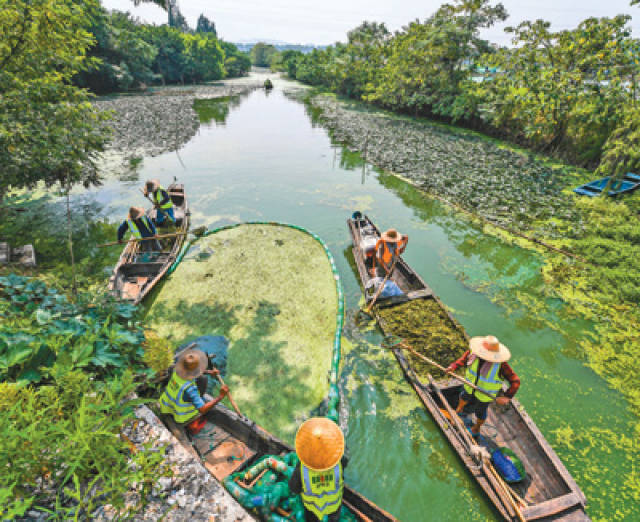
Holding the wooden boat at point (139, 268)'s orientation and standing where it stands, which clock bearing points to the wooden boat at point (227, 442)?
the wooden boat at point (227, 442) is roughly at 4 o'clock from the wooden boat at point (139, 268).

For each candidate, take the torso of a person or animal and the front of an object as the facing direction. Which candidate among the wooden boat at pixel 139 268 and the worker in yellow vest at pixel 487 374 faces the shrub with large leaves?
the worker in yellow vest

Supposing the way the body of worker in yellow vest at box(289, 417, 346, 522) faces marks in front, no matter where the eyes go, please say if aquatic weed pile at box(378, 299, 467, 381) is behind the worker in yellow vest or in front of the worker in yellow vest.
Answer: in front

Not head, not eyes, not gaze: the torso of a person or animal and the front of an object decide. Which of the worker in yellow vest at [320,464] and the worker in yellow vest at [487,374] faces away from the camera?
the worker in yellow vest at [320,464]

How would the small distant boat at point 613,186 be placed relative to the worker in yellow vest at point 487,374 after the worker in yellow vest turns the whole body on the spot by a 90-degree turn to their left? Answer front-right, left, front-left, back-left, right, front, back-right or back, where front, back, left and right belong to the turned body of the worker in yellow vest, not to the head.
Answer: back-left

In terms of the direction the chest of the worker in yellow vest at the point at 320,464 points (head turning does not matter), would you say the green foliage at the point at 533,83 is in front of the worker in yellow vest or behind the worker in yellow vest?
in front

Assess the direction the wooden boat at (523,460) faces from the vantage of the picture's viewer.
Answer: facing away from the viewer and to the left of the viewer

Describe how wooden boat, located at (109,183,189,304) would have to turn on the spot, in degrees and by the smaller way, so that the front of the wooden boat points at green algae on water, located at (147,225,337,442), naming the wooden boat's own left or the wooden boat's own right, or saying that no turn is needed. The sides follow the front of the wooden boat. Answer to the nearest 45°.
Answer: approximately 90° to the wooden boat's own right

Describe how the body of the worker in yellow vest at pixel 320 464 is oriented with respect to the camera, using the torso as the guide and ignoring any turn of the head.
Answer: away from the camera

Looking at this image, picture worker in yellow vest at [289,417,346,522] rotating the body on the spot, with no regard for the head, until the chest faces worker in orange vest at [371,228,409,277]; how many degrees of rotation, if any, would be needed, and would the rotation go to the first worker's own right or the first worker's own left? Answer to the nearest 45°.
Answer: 0° — they already face them

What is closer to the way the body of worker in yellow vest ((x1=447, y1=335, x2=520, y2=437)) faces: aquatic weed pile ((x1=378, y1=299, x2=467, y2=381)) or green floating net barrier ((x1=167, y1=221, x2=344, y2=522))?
the green floating net barrier

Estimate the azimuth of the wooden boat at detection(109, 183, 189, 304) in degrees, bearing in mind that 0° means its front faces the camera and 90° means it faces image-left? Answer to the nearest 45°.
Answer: approximately 225°

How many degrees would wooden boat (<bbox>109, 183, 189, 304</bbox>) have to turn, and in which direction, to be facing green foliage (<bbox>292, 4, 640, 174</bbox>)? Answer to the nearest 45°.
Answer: approximately 45° to its right

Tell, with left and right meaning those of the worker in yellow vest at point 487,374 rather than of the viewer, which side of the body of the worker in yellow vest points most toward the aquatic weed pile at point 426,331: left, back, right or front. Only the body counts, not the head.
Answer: right

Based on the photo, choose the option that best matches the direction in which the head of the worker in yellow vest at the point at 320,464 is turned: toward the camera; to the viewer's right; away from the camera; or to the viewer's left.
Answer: away from the camera

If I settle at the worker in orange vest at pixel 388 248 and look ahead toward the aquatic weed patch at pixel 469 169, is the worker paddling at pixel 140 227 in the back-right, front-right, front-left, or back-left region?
back-left

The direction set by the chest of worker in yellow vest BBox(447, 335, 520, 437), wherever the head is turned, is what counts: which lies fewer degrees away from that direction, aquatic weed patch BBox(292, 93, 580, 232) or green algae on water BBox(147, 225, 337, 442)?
the green algae on water

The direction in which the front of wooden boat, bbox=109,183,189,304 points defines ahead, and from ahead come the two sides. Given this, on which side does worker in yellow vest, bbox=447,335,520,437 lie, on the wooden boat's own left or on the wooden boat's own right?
on the wooden boat's own right
